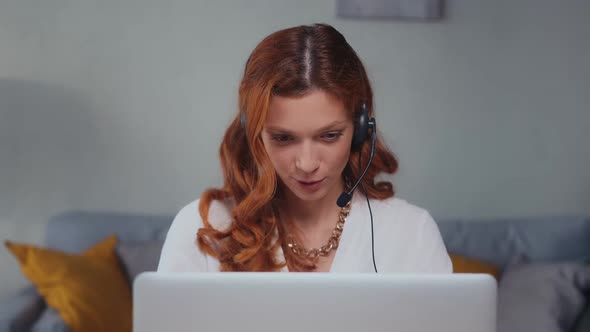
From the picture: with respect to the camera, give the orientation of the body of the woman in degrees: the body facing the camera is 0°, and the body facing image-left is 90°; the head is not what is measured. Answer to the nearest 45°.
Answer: approximately 0°

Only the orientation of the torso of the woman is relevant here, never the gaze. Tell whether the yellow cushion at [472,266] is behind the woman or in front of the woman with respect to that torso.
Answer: behind

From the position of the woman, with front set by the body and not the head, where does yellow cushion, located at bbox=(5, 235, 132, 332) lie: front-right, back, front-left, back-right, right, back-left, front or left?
back-right
